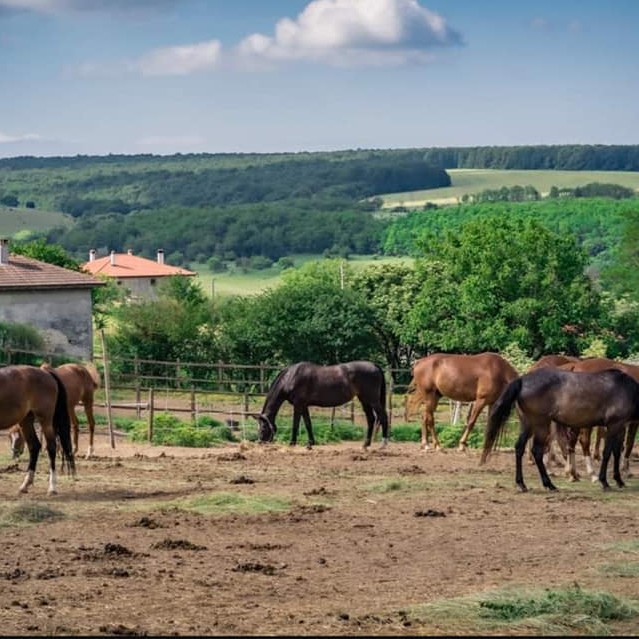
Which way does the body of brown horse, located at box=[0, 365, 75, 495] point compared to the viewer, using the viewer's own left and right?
facing to the left of the viewer

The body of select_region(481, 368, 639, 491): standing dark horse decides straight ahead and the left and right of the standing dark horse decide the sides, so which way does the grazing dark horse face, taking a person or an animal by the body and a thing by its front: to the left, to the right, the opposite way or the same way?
the opposite way

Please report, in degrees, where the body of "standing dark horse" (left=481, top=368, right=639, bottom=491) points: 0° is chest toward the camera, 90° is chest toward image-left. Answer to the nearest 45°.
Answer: approximately 270°

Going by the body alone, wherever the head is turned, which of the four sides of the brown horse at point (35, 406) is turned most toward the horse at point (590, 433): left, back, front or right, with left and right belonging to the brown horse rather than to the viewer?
back

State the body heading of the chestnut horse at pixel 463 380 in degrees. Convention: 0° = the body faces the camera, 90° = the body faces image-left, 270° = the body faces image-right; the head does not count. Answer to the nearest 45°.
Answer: approximately 270°

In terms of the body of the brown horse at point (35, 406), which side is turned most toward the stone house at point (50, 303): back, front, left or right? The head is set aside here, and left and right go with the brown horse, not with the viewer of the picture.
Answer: right

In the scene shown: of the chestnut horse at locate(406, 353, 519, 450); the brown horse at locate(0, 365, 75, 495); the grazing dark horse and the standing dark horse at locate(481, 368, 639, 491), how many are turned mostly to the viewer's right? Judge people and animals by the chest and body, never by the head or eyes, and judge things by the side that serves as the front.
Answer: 2

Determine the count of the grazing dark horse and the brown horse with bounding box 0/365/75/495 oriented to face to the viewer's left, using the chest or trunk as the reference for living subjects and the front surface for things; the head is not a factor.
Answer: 2

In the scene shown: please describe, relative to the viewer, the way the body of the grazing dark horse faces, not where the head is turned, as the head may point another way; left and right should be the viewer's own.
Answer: facing to the left of the viewer

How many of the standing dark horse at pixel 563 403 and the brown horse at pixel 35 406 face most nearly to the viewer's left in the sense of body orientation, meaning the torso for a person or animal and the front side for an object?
1

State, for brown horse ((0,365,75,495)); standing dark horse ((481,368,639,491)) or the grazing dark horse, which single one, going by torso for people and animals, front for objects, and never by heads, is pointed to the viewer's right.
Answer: standing dark horse ((481,368,639,491))

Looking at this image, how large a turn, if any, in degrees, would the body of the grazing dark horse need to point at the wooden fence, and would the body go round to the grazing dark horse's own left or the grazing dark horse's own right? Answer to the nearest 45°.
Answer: approximately 90° to the grazing dark horse's own right
